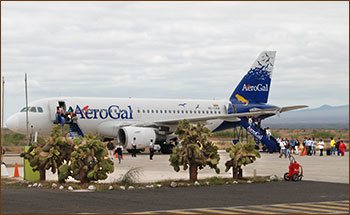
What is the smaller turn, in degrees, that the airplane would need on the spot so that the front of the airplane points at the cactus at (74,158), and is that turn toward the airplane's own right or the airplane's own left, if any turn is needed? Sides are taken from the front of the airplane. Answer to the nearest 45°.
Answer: approximately 45° to the airplane's own left

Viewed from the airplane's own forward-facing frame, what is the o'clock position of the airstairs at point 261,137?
The airstairs is roughly at 7 o'clock from the airplane.

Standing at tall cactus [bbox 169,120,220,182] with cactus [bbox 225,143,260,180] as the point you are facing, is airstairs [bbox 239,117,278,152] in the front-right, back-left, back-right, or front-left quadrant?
front-left

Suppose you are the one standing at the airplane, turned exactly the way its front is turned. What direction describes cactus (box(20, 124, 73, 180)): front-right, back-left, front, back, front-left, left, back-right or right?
front-left

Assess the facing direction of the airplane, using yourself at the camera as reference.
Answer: facing the viewer and to the left of the viewer

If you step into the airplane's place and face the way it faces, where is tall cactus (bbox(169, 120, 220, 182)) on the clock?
The tall cactus is roughly at 10 o'clock from the airplane.

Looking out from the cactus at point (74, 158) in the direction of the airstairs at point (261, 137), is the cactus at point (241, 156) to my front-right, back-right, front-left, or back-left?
front-right
